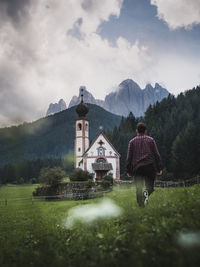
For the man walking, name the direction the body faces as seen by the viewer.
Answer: away from the camera

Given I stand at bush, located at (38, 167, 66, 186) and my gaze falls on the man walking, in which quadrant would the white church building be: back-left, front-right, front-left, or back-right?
back-left

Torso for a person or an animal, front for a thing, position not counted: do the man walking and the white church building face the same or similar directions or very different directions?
very different directions

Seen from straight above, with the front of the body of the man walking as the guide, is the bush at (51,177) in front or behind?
in front

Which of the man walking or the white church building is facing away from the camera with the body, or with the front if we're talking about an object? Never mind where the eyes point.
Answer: the man walking

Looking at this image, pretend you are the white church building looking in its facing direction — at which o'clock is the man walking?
The man walking is roughly at 12 o'clock from the white church building.

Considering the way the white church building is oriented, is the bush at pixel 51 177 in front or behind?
in front

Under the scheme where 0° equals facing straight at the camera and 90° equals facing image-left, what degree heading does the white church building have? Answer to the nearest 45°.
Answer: approximately 0°

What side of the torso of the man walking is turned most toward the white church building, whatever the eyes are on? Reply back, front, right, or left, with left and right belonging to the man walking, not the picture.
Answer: front

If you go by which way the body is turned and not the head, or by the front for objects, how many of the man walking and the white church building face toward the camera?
1
